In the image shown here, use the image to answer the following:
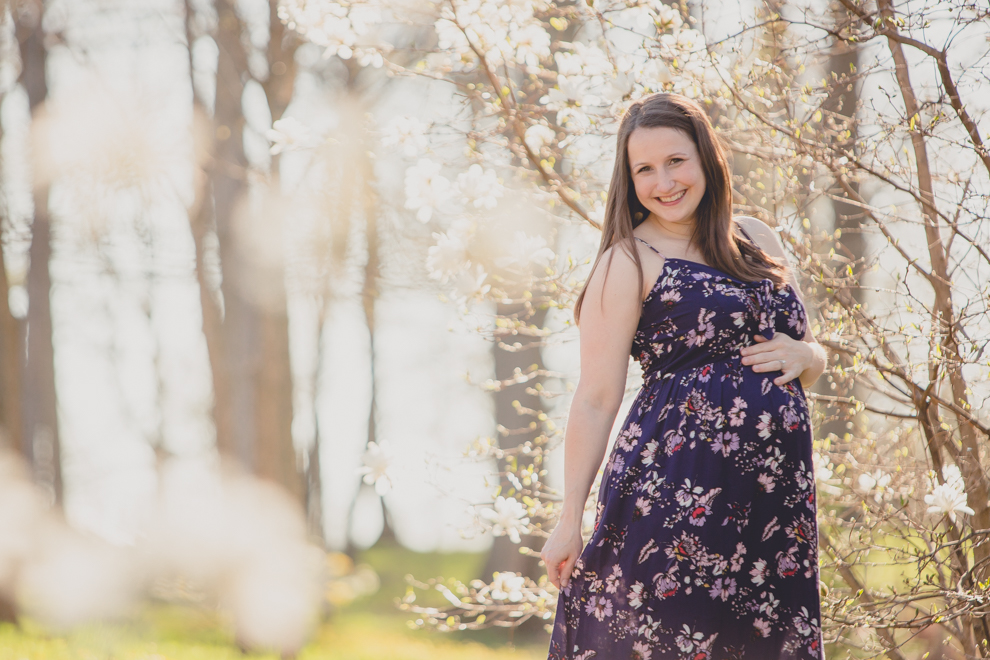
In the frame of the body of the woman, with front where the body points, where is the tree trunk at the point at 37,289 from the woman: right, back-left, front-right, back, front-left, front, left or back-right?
back

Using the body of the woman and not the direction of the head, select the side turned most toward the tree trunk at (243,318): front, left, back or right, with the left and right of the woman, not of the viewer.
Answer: back

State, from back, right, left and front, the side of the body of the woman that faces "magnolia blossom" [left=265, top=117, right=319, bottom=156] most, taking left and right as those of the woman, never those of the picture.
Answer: back

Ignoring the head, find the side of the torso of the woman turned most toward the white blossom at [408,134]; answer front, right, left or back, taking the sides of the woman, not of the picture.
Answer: back

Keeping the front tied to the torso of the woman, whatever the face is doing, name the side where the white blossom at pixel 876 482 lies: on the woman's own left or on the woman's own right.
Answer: on the woman's own left

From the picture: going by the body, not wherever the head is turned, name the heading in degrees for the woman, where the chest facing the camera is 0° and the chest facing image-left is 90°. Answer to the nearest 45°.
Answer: approximately 315°

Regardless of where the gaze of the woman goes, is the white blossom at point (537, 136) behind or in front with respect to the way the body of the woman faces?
behind

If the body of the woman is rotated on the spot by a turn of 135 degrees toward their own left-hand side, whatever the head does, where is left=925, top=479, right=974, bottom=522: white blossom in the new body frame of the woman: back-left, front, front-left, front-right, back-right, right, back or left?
front-right

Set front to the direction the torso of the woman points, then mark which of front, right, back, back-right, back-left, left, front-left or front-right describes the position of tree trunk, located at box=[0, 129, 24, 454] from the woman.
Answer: back

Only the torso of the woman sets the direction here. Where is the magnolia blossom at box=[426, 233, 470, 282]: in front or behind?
behind

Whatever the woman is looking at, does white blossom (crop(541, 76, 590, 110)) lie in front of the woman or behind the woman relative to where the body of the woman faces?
behind
